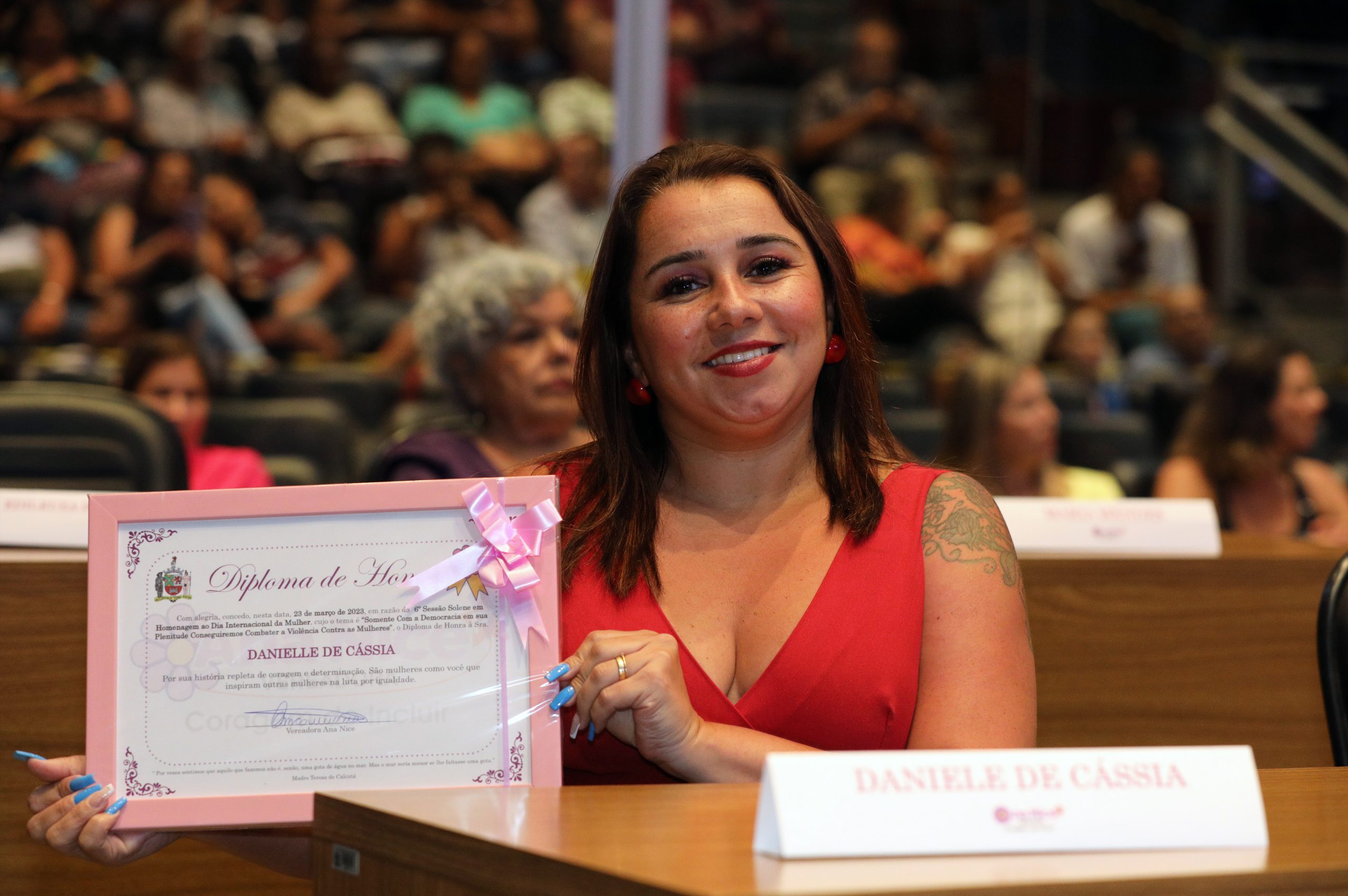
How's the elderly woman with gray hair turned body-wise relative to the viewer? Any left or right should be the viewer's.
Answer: facing the viewer and to the right of the viewer

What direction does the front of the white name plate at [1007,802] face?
toward the camera

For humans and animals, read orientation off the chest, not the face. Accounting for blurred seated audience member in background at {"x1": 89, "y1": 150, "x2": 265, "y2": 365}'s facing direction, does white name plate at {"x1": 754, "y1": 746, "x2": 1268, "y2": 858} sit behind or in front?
in front

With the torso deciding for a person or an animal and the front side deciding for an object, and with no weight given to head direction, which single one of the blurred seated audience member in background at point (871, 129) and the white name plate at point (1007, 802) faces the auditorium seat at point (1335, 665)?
the blurred seated audience member in background

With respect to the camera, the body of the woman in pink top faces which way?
toward the camera

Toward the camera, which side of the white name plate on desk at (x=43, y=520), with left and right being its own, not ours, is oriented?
front

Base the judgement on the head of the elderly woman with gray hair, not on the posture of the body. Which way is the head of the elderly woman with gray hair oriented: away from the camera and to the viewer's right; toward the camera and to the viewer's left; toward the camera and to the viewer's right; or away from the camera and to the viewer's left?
toward the camera and to the viewer's right
